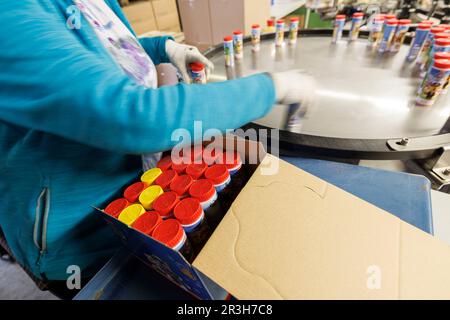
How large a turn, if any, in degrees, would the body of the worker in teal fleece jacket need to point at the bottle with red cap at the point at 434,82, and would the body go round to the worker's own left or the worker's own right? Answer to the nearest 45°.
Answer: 0° — they already face it

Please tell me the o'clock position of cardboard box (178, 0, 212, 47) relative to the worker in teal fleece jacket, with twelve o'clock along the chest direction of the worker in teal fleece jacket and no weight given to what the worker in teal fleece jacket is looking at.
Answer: The cardboard box is roughly at 10 o'clock from the worker in teal fleece jacket.

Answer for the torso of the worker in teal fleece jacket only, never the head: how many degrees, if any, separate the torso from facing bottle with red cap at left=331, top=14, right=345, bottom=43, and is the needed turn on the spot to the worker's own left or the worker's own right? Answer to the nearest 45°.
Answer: approximately 45° to the worker's own left

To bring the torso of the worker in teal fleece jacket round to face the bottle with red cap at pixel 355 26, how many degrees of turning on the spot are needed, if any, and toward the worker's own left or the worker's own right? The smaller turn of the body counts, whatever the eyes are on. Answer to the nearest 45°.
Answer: approximately 45° to the worker's own left

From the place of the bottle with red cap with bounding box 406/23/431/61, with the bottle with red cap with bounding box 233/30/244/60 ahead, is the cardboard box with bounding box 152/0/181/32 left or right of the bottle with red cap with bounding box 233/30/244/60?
right

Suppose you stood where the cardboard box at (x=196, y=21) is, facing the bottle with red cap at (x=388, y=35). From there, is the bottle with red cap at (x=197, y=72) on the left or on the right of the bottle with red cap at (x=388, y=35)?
right

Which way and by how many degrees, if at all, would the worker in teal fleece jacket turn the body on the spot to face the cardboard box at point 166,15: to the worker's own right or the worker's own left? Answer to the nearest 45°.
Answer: approximately 90° to the worker's own left

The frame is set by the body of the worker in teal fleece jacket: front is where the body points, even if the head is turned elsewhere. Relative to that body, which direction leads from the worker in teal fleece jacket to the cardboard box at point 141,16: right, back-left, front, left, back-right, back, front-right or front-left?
left

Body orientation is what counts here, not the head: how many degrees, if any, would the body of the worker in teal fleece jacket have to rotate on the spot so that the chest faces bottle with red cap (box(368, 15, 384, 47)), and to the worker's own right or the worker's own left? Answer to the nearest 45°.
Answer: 0° — they already face it

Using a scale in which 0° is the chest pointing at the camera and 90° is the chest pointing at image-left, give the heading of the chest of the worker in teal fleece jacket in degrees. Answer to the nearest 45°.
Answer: approximately 270°

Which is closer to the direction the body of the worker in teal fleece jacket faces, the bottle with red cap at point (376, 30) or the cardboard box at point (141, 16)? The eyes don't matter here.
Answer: the bottle with red cap

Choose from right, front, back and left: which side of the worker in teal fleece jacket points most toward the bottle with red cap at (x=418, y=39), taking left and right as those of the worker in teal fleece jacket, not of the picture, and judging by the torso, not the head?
front

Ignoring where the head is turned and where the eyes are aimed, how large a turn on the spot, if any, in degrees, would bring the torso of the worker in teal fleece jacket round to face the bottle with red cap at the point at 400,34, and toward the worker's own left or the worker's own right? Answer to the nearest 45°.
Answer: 0° — they already face it
